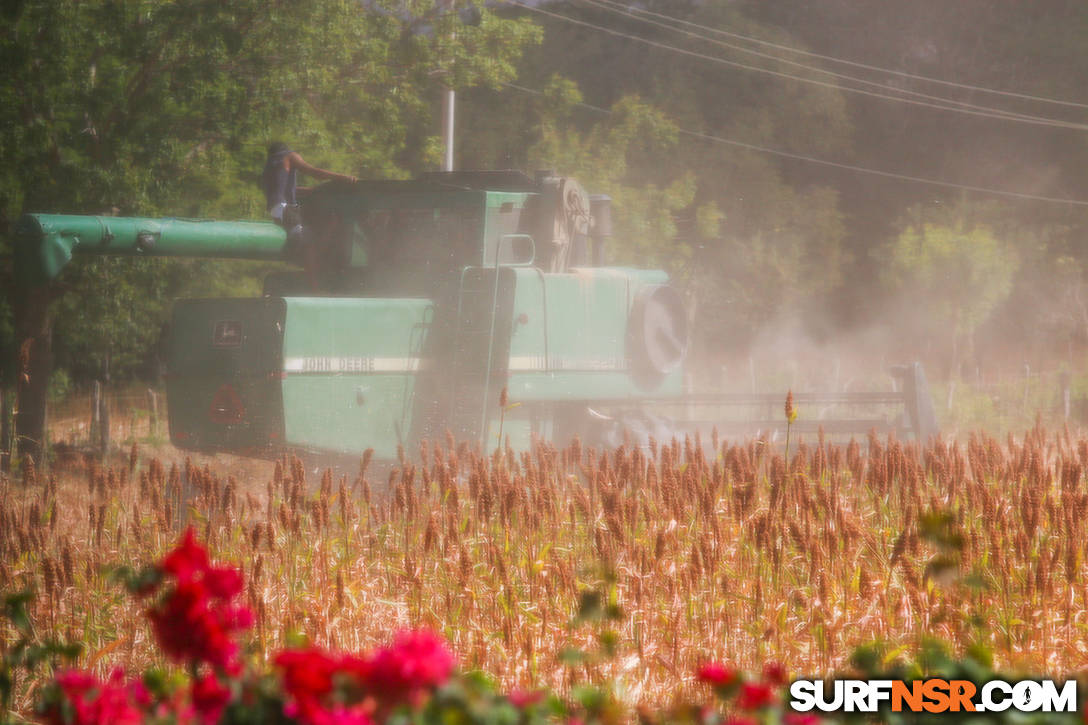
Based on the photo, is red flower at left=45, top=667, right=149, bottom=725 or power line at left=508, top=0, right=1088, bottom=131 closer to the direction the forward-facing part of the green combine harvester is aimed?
the power line

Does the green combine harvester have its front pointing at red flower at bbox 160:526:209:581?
no

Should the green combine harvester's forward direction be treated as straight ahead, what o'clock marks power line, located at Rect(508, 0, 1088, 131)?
The power line is roughly at 11 o'clock from the green combine harvester.

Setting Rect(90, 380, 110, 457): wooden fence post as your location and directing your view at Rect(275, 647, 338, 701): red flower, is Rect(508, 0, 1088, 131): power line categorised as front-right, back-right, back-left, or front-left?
back-left

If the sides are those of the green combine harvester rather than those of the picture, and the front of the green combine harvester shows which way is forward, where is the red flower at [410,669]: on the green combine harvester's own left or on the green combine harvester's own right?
on the green combine harvester's own right

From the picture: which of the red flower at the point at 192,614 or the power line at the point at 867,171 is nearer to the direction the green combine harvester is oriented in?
the power line

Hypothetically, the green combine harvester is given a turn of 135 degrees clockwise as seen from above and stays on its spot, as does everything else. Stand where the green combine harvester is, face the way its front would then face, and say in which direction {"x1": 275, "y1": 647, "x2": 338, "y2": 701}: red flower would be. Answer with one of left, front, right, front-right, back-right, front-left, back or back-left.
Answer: front

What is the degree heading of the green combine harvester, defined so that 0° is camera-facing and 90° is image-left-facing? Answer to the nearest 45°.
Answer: approximately 225°

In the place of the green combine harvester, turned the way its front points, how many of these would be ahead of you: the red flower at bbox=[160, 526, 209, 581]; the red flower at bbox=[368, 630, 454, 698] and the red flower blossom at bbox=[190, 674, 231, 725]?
0

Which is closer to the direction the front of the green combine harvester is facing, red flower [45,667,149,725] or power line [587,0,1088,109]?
the power line

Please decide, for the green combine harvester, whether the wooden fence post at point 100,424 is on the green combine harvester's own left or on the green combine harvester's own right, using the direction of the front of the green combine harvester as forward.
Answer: on the green combine harvester's own left

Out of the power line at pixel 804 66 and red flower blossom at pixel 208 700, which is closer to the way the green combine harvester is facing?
the power line

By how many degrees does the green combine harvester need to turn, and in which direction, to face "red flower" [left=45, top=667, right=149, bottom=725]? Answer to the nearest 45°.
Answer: approximately 135° to its right

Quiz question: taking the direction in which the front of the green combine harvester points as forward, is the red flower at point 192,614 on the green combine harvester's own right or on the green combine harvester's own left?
on the green combine harvester's own right

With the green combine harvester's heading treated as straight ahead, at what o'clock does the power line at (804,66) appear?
The power line is roughly at 11 o'clock from the green combine harvester.

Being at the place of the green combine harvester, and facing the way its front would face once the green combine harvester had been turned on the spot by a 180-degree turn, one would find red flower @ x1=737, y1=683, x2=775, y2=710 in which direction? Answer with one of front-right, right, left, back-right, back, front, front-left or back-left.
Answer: front-left

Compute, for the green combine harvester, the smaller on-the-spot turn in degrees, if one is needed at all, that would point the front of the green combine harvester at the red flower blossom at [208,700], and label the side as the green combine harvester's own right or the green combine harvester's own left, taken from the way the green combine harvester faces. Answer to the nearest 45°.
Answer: approximately 135° to the green combine harvester's own right
